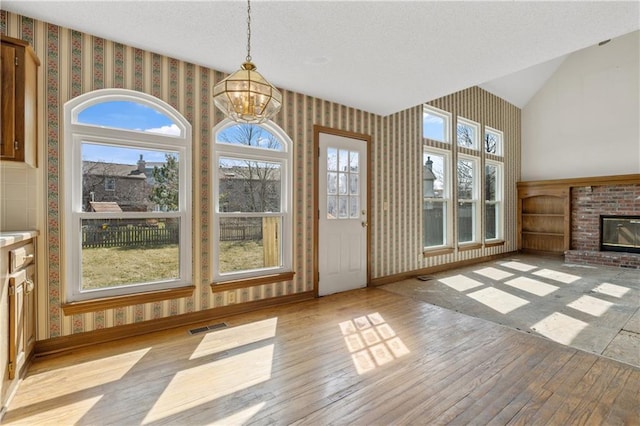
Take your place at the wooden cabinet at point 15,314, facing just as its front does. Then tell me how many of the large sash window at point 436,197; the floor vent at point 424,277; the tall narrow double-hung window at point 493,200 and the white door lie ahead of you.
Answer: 4

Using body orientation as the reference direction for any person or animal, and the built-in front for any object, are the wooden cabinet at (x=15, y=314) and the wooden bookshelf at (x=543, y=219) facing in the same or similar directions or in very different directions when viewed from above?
very different directions

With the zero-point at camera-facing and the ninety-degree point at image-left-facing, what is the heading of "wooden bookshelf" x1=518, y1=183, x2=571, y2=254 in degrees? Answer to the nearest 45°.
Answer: approximately 0°

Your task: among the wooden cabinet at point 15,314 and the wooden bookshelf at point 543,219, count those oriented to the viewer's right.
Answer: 1

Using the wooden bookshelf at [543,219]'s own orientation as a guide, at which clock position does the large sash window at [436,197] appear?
The large sash window is roughly at 1 o'clock from the wooden bookshelf.

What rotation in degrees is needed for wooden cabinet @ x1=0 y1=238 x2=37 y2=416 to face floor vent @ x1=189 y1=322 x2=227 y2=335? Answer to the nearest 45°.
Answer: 0° — it already faces it

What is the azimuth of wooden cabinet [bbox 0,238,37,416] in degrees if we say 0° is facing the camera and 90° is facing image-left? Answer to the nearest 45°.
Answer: approximately 270°

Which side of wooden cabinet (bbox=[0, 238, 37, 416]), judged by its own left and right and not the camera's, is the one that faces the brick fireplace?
front

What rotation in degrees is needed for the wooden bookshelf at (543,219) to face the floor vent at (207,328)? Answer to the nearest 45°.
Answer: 0° — it already faces it

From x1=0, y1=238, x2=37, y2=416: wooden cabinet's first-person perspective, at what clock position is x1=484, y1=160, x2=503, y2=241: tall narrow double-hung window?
The tall narrow double-hung window is roughly at 12 o'clock from the wooden cabinet.
